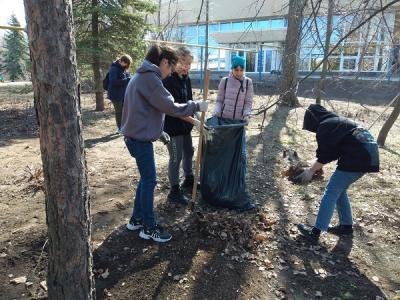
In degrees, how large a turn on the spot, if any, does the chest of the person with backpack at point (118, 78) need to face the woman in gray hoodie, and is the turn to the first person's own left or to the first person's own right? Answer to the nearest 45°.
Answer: approximately 90° to the first person's own right

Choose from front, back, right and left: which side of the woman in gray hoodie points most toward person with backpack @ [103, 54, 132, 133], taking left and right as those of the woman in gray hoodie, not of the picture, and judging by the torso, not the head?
left

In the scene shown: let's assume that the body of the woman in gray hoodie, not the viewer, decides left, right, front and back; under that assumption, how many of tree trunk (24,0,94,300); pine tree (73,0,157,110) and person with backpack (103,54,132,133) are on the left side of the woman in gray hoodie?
2

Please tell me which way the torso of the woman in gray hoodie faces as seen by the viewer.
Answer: to the viewer's right
